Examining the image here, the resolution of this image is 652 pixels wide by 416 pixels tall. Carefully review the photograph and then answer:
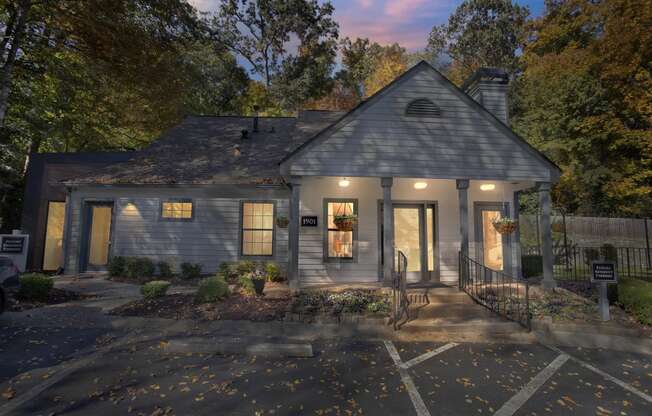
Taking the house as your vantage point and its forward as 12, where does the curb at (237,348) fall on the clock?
The curb is roughly at 1 o'clock from the house.

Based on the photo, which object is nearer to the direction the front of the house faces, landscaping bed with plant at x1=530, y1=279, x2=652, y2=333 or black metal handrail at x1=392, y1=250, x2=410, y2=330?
the black metal handrail

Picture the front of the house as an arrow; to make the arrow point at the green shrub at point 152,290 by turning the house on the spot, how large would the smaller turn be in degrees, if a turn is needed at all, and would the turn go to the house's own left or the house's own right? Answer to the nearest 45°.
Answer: approximately 90° to the house's own right

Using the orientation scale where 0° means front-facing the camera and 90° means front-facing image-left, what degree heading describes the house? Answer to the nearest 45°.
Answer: approximately 0°

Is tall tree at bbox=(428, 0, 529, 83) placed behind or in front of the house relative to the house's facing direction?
behind

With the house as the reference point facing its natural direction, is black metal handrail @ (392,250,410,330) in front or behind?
in front
